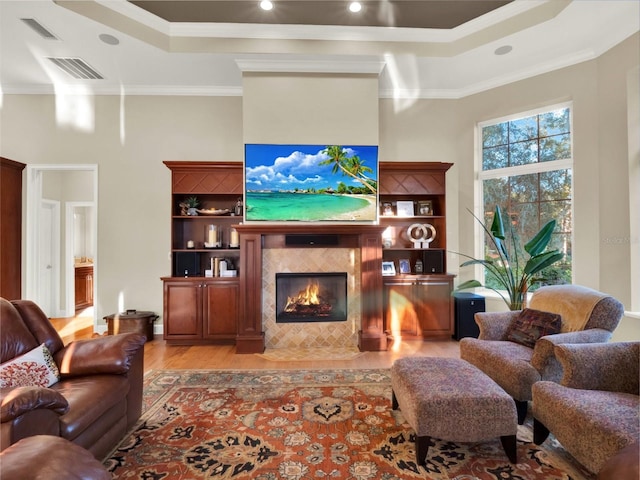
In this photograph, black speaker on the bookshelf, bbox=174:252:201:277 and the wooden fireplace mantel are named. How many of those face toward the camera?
2

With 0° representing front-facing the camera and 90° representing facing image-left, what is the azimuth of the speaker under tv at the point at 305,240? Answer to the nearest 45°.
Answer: approximately 0°

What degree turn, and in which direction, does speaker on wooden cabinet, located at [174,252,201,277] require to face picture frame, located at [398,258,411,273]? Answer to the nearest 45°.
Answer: approximately 90° to its left
